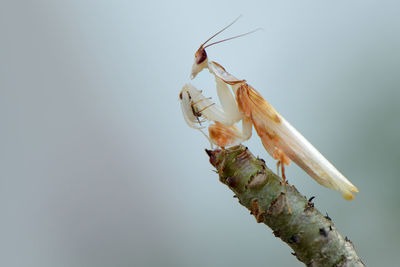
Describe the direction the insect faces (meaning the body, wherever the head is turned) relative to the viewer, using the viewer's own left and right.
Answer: facing to the left of the viewer
